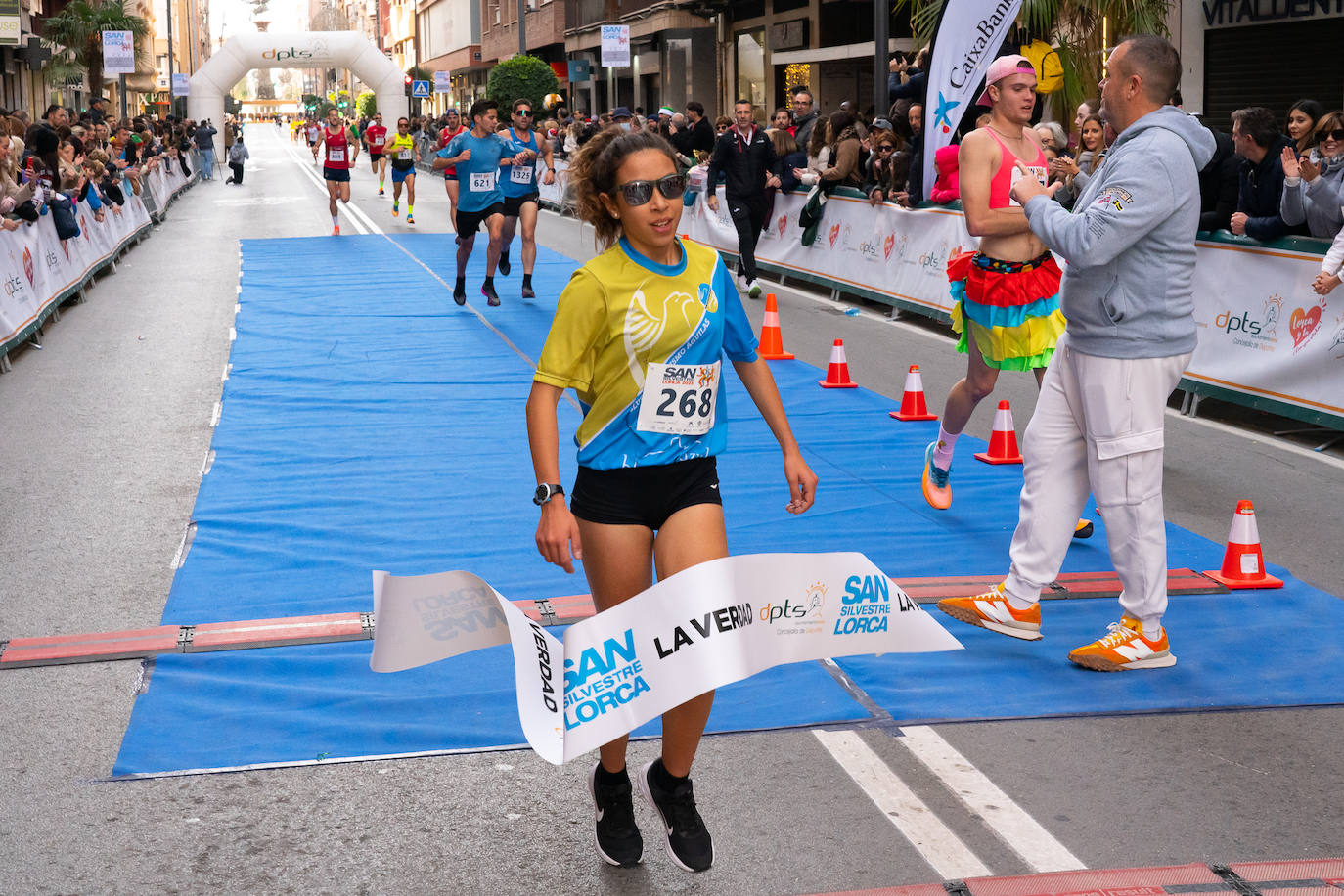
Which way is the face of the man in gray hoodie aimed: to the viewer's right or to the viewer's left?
to the viewer's left

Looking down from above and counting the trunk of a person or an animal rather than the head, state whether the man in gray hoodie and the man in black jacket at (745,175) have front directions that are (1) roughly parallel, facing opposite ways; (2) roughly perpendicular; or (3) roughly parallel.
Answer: roughly perpendicular

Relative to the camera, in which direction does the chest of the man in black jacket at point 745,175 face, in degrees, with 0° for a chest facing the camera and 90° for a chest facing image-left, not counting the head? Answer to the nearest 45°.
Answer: approximately 0°
